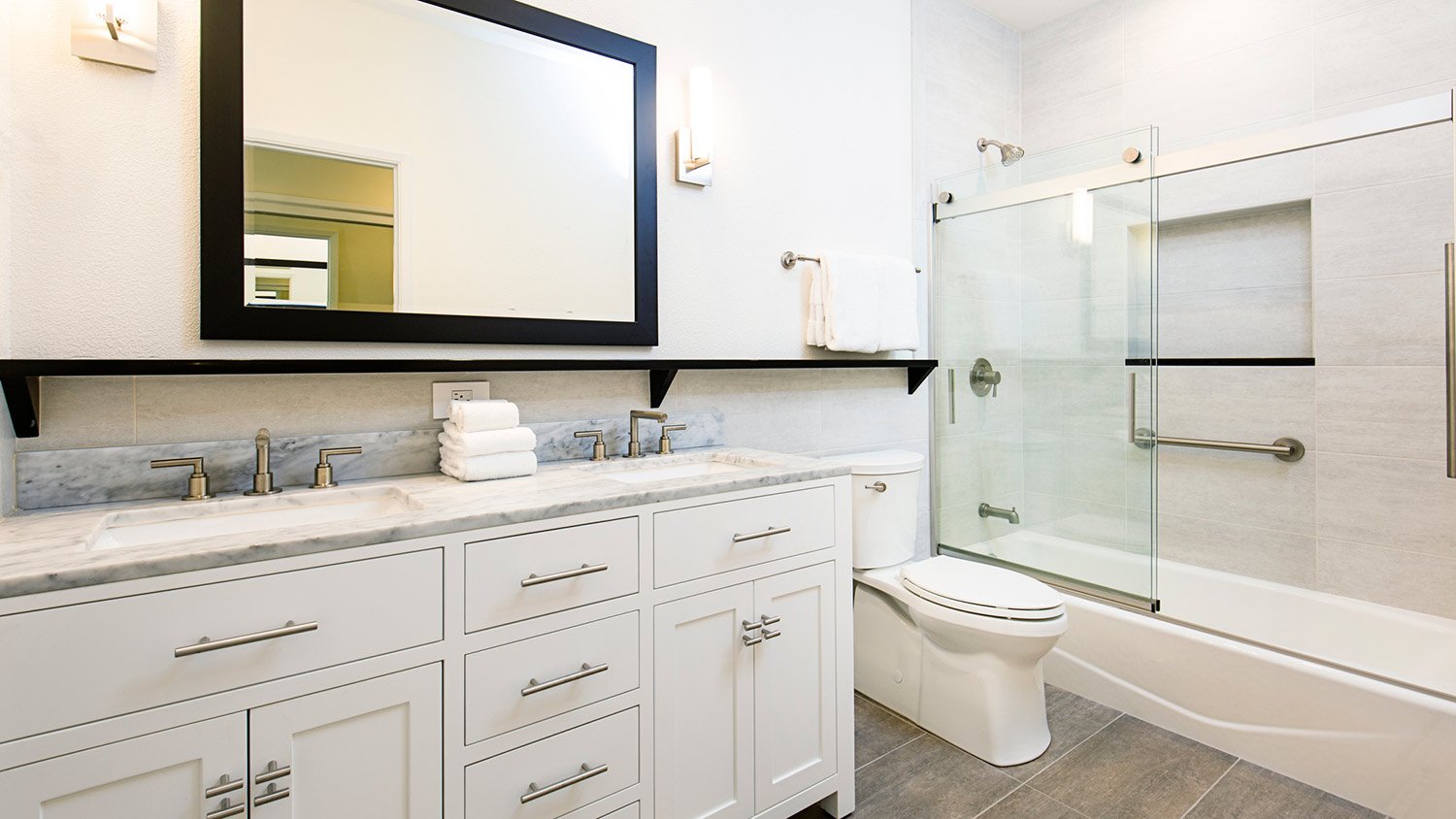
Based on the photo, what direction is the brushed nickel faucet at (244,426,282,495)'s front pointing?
toward the camera

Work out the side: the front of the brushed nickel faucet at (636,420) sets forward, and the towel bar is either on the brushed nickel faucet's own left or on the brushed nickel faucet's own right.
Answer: on the brushed nickel faucet's own left

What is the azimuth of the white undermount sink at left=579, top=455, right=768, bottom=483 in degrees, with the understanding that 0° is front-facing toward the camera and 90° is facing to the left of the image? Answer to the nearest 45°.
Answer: approximately 315°

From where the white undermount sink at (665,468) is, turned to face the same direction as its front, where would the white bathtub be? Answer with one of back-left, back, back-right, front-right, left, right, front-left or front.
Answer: front-left

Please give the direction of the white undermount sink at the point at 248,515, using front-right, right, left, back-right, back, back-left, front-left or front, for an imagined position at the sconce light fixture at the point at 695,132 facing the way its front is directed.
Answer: right

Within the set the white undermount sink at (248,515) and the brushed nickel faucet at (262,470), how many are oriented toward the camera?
2

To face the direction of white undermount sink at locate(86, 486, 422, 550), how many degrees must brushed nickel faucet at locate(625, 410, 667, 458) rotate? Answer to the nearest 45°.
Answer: approximately 90° to its right

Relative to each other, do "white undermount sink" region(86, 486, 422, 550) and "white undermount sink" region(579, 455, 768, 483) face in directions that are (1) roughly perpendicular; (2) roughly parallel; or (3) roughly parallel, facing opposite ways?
roughly parallel

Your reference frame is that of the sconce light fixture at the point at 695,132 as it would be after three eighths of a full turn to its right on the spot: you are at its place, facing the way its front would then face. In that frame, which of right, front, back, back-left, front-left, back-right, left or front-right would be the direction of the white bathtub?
back

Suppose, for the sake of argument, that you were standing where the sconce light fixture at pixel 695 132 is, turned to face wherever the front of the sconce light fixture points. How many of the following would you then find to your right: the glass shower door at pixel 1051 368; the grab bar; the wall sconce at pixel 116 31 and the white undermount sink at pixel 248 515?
2

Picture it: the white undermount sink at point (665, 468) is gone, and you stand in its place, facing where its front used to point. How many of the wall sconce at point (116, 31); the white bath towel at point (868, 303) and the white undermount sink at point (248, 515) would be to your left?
1

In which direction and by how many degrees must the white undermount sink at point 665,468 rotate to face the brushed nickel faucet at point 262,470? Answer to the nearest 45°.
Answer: approximately 90° to its right

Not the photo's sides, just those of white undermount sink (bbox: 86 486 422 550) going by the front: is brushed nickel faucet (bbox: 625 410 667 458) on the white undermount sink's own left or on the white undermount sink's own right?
on the white undermount sink's own left

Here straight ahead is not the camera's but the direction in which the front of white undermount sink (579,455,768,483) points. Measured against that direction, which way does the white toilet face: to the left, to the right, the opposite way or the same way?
the same way

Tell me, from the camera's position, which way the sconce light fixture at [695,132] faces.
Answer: facing the viewer and to the right of the viewer

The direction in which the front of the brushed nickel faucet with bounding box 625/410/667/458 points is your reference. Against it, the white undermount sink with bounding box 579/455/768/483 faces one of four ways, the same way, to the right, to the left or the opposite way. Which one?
the same way

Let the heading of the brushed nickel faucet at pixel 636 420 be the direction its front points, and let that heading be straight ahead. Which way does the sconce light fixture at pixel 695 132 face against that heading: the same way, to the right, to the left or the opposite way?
the same way

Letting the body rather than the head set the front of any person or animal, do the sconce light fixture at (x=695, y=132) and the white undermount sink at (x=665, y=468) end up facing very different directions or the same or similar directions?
same or similar directions
